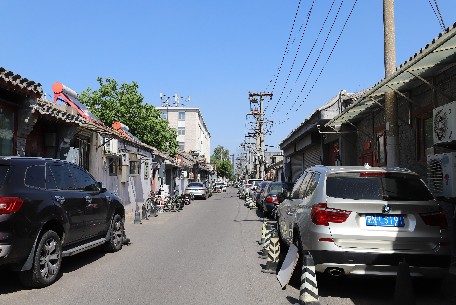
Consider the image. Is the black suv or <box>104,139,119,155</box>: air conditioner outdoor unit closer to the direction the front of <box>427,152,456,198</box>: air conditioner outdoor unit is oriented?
the black suv

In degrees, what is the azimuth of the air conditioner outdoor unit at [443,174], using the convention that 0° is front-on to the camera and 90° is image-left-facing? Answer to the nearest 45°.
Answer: approximately 45°

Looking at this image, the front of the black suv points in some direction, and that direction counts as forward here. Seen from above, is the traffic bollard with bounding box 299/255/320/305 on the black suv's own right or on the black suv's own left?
on the black suv's own right

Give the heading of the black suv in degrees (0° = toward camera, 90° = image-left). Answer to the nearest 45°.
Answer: approximately 225°

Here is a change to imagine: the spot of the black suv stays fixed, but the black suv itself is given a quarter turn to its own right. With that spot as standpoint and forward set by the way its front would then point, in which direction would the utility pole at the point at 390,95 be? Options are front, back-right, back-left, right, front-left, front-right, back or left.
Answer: front-left

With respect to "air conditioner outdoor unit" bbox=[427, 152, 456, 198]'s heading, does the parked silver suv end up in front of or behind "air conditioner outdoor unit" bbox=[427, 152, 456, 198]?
in front

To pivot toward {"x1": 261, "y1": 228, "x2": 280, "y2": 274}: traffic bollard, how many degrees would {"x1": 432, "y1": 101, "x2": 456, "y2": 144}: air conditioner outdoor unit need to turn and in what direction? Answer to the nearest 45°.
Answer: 0° — it already faces it

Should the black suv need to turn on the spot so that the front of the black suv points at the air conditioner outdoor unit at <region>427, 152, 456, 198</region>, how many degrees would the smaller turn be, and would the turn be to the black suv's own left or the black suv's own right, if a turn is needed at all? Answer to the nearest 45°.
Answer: approximately 45° to the black suv's own right

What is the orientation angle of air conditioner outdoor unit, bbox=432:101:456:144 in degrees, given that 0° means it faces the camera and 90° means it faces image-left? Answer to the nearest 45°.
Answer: approximately 45°

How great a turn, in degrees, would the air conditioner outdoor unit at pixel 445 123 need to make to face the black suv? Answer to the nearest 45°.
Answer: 0° — it already faces it

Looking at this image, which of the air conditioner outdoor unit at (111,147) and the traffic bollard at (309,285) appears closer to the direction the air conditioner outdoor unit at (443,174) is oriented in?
the traffic bollard

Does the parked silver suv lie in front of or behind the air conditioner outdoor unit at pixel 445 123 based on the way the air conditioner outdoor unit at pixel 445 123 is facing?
in front

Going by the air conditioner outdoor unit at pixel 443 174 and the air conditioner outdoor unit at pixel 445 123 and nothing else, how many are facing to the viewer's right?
0

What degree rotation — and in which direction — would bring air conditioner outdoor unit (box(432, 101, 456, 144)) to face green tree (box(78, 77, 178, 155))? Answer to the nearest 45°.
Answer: approximately 90° to its right

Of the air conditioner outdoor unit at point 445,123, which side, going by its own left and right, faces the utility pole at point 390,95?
right

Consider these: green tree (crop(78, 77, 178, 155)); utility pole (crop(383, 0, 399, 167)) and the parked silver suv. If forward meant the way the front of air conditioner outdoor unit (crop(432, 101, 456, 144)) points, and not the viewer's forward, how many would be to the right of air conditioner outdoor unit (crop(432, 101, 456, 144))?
2
